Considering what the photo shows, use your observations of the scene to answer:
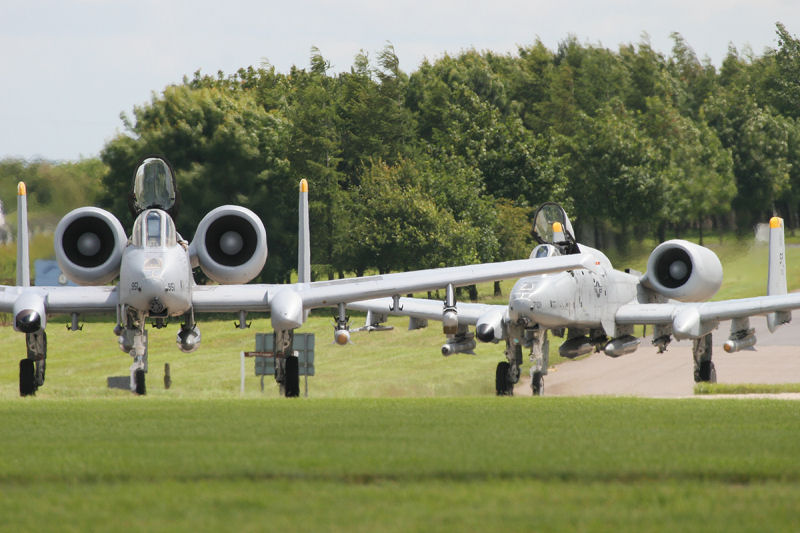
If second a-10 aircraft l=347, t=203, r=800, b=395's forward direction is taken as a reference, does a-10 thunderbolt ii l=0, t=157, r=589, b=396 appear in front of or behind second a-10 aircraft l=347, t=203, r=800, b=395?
in front

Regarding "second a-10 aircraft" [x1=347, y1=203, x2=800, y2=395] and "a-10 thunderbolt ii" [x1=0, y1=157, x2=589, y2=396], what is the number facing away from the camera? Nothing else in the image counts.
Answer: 0

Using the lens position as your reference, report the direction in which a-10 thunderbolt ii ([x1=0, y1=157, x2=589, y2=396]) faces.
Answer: facing the viewer

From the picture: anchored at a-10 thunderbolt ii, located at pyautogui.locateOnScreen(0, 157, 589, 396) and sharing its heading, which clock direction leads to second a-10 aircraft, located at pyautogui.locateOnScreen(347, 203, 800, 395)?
second a-10 aircraft is roughly at 8 o'clock from a-10 thunderbolt ii.

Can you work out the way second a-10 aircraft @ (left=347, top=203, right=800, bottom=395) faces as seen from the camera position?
facing the viewer and to the left of the viewer
